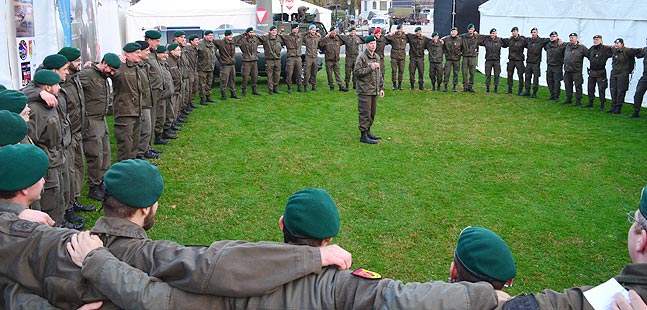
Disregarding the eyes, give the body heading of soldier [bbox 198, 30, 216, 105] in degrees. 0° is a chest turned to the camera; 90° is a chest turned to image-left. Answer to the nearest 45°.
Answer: approximately 315°

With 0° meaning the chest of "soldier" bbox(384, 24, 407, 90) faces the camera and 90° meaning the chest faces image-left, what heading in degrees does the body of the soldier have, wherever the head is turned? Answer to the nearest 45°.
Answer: approximately 0°

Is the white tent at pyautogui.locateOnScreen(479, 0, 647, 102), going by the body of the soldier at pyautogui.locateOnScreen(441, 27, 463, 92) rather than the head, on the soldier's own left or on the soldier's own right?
on the soldier's own left

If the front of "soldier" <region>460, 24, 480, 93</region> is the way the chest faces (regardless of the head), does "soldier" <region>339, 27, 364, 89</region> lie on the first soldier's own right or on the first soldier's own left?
on the first soldier's own right

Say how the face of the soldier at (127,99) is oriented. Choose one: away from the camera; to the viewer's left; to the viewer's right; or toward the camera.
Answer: to the viewer's right

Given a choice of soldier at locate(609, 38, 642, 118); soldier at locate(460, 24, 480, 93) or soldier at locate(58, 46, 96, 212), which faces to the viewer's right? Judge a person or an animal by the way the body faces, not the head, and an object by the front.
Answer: soldier at locate(58, 46, 96, 212)

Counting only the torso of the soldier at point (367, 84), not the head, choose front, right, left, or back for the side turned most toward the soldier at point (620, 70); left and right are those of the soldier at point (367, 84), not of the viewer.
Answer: left

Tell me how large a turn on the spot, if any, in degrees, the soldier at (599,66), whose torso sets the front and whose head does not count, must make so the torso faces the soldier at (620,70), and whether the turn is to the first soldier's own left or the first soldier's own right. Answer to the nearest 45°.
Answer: approximately 90° to the first soldier's own left

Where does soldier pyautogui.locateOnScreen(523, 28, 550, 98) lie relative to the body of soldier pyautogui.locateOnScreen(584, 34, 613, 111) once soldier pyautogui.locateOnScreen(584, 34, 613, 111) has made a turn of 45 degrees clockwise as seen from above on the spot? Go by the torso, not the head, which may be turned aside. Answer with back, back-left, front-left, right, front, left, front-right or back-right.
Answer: front-right
